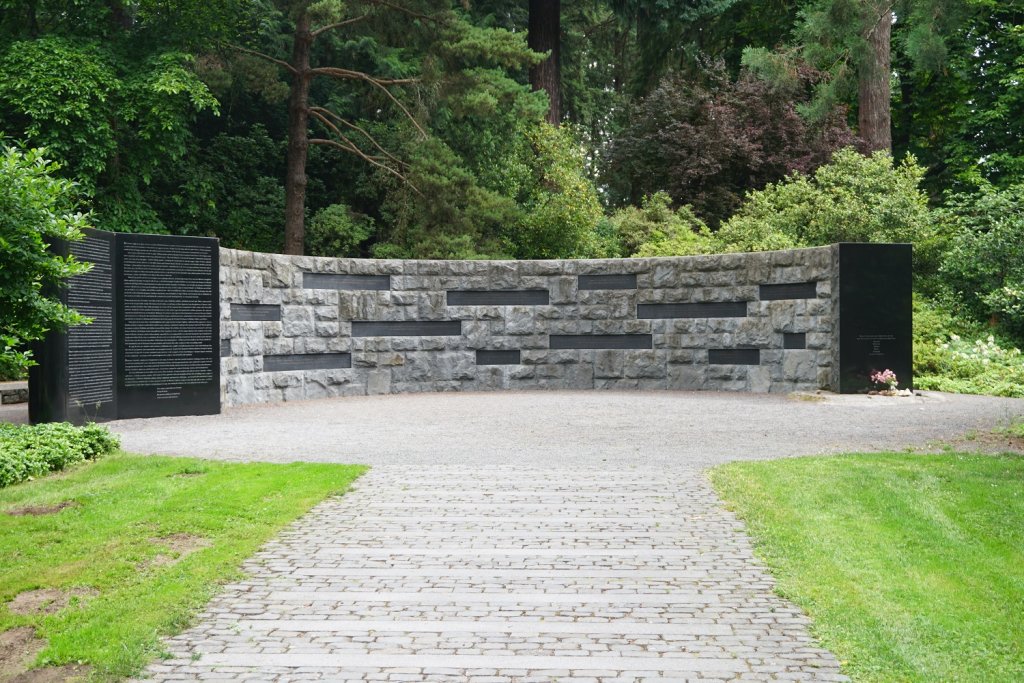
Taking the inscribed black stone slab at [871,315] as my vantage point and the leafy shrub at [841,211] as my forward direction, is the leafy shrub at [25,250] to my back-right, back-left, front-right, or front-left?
back-left

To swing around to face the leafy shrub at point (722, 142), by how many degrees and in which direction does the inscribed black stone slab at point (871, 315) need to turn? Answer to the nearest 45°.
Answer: approximately 180°

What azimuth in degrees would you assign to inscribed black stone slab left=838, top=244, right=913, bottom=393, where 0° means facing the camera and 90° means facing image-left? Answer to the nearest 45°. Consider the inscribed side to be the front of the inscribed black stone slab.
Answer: approximately 0°

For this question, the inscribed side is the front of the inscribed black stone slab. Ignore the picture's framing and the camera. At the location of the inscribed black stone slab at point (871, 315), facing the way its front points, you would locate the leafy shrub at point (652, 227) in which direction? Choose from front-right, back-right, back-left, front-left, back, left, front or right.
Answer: back-right

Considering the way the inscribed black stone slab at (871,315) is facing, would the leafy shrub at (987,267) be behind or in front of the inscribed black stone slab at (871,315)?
behind

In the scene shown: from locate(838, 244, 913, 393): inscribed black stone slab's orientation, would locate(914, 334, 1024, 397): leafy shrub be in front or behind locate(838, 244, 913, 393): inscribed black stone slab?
behind

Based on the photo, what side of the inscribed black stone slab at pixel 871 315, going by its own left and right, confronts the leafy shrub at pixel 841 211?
back

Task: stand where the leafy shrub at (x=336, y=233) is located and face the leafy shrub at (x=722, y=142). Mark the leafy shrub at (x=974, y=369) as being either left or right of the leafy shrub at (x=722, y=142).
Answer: right

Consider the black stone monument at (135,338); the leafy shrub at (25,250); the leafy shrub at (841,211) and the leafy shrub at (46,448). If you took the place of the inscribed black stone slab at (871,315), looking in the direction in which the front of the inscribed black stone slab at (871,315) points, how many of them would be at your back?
1

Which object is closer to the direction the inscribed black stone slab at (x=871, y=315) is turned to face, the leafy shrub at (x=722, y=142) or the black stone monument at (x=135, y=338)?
the black stone monument

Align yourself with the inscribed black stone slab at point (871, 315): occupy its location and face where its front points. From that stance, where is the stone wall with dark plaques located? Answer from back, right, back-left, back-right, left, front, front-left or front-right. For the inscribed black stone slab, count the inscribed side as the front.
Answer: right

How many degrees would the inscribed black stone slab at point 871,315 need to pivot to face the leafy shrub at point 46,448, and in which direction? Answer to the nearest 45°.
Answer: approximately 45° to its right

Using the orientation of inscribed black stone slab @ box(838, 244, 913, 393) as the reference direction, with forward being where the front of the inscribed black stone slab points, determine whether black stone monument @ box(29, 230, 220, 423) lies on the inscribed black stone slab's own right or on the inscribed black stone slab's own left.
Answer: on the inscribed black stone slab's own right
